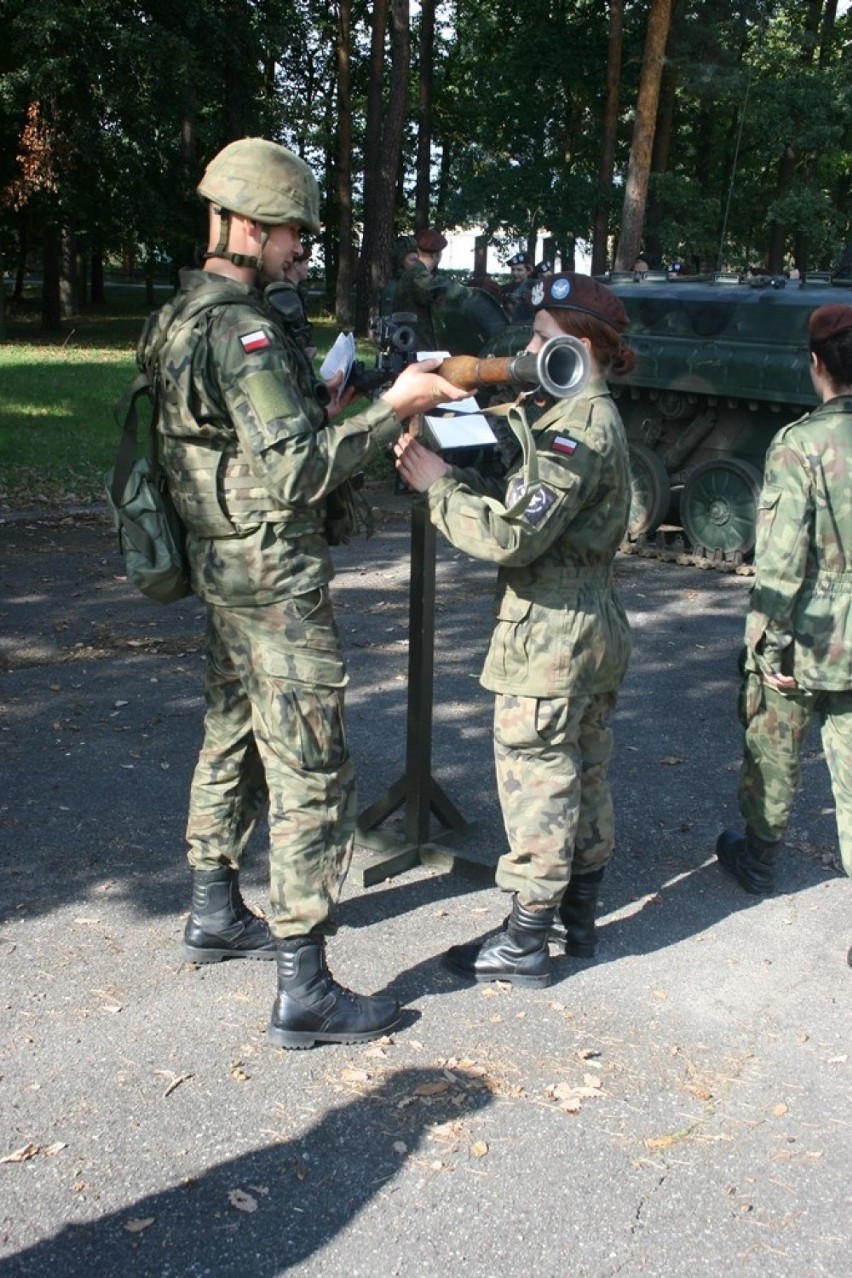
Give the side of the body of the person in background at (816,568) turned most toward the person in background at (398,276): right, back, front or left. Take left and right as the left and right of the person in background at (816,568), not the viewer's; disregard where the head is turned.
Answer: front

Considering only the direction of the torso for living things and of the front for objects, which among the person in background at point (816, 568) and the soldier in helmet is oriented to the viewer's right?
the soldier in helmet

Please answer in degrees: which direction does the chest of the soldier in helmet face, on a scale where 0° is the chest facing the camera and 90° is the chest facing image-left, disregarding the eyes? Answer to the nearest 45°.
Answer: approximately 270°

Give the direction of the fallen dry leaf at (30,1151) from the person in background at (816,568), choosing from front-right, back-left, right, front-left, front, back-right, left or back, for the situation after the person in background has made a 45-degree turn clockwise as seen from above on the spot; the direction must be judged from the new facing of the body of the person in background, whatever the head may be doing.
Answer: back-left

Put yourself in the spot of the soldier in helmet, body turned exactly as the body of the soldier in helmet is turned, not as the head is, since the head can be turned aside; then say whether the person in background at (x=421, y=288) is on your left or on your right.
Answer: on your left

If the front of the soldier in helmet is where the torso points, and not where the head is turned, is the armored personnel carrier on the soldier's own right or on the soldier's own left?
on the soldier's own left

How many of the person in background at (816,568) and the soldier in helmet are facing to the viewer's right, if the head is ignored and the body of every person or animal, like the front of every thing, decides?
1

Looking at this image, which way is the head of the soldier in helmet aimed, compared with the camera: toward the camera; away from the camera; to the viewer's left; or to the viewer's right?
to the viewer's right

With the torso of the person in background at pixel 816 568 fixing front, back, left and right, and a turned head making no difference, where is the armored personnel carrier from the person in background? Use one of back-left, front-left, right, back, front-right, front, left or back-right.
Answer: front-right

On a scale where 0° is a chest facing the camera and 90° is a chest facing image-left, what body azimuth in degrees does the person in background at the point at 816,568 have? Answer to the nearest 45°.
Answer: approximately 135°
